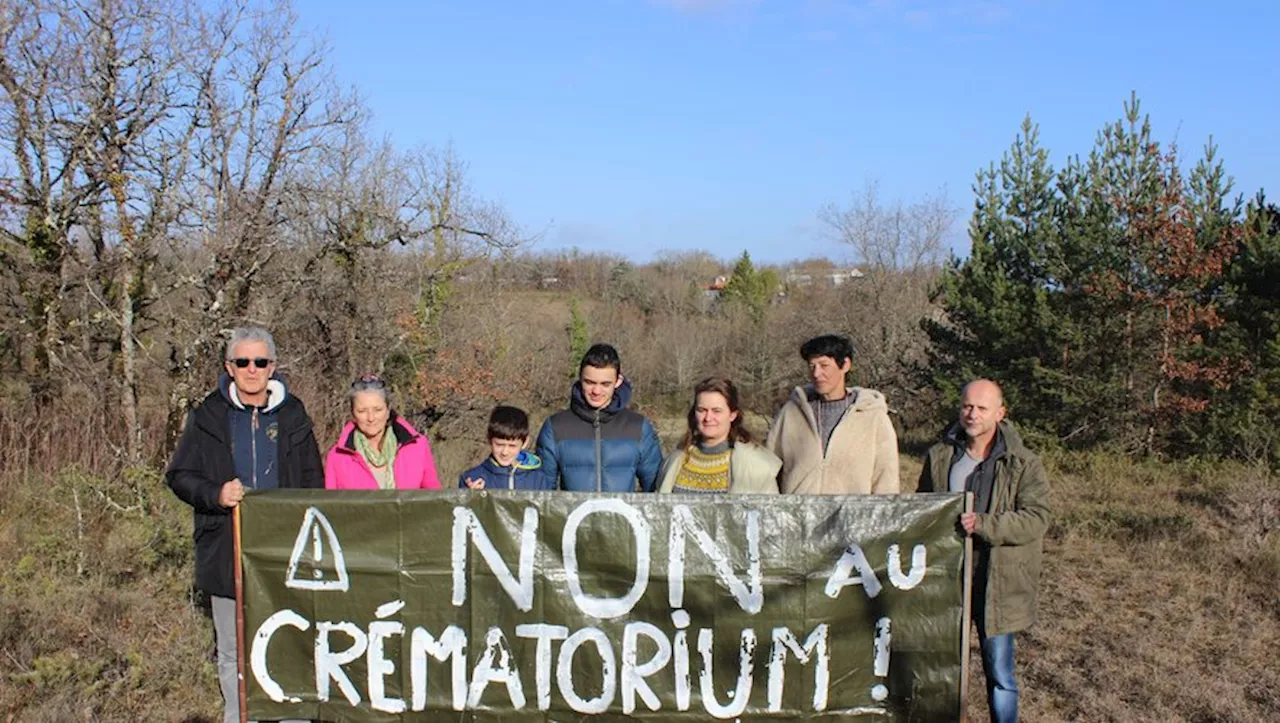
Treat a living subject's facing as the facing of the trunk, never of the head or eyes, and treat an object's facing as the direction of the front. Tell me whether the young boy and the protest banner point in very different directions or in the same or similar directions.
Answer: same or similar directions

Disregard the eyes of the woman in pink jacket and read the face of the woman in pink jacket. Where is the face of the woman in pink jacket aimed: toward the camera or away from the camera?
toward the camera

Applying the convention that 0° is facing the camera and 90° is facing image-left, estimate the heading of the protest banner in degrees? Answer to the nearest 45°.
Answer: approximately 0°

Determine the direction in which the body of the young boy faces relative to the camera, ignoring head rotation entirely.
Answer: toward the camera

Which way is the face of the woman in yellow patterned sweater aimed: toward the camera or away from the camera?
toward the camera

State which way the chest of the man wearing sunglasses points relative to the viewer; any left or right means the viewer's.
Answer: facing the viewer

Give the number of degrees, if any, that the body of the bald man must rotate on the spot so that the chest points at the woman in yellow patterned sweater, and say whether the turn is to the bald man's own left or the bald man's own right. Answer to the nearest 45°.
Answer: approximately 45° to the bald man's own right

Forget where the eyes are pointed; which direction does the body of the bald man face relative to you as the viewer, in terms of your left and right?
facing the viewer and to the left of the viewer

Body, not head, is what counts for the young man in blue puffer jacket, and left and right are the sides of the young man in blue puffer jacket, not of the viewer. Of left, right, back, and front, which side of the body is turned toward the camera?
front

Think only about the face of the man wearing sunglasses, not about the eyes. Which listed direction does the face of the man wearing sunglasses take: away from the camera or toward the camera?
toward the camera

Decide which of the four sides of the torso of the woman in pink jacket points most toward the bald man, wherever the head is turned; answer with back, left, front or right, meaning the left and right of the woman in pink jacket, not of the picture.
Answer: left

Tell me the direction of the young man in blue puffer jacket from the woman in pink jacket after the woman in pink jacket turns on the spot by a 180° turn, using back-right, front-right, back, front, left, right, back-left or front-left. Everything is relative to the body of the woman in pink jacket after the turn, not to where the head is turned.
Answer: right

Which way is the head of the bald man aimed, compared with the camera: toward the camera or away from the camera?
toward the camera

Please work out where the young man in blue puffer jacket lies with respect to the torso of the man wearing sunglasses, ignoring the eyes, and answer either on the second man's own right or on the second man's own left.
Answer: on the second man's own left
